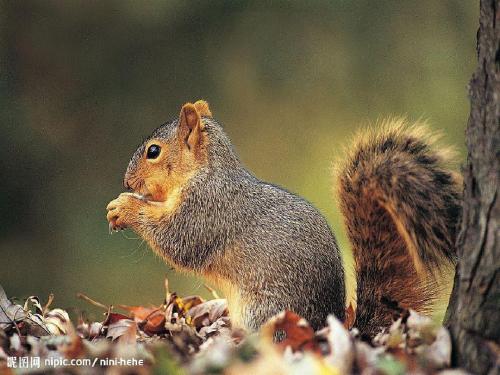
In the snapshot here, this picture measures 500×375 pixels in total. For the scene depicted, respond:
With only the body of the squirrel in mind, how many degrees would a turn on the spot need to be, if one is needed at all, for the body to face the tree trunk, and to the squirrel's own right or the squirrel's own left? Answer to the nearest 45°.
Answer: approximately 135° to the squirrel's own left

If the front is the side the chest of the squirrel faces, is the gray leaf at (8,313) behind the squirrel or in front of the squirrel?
in front

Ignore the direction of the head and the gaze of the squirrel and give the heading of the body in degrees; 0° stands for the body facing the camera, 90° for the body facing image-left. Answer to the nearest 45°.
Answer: approximately 90°

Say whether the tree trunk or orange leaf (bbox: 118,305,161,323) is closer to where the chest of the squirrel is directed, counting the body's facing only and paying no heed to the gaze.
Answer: the orange leaf

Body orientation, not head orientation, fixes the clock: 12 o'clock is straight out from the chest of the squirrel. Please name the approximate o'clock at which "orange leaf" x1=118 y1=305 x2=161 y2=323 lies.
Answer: The orange leaf is roughly at 1 o'clock from the squirrel.
